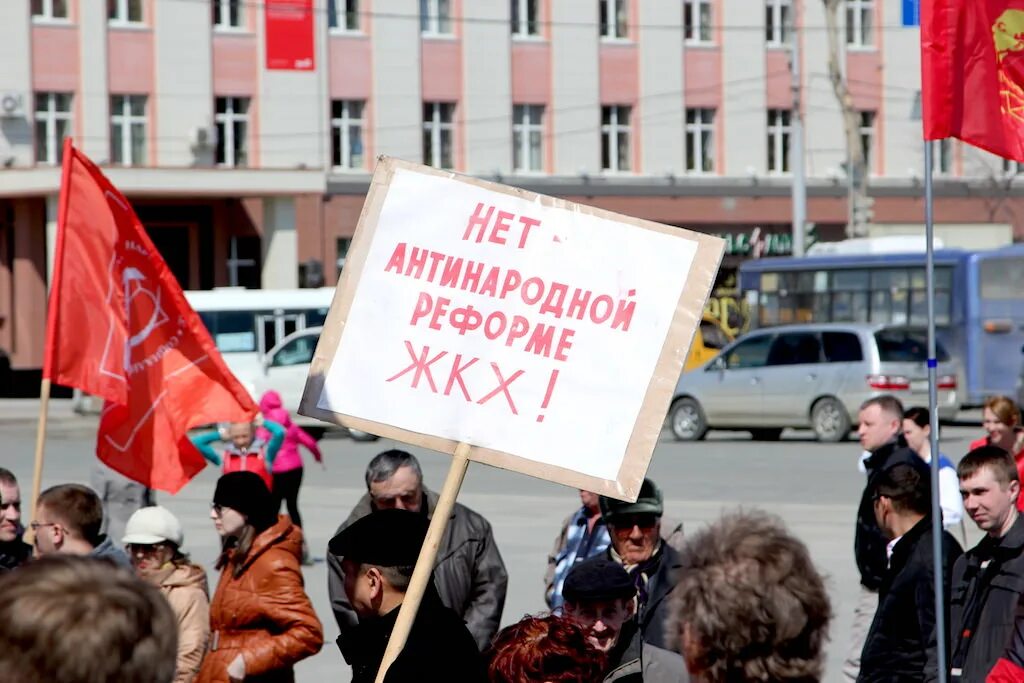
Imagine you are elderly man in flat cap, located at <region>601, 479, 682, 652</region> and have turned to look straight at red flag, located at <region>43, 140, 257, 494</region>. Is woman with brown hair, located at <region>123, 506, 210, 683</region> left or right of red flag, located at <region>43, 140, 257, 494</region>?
left

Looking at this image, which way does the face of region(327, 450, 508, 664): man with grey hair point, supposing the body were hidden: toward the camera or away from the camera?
toward the camera

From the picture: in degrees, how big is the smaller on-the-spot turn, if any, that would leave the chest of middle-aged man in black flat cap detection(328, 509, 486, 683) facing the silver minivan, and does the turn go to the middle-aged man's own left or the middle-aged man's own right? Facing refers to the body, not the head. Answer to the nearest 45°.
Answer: approximately 45° to the middle-aged man's own right

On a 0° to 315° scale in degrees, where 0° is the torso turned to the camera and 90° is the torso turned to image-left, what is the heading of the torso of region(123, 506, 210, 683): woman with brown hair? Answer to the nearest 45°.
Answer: approximately 45°

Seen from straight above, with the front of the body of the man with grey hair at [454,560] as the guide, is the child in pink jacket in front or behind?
behind

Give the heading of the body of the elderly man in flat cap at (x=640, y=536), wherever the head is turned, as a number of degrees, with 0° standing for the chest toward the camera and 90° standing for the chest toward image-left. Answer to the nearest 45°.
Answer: approximately 0°

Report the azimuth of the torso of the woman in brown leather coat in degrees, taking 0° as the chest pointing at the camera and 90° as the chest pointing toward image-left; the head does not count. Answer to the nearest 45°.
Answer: approximately 90°

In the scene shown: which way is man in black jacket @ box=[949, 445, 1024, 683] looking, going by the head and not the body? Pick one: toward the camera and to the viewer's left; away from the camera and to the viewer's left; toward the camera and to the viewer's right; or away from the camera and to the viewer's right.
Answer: toward the camera and to the viewer's left

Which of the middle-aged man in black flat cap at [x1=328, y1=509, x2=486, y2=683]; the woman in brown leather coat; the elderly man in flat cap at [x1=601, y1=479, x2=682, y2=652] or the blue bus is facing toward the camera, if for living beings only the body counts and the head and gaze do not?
the elderly man in flat cap at [x1=601, y1=479, x2=682, y2=652]

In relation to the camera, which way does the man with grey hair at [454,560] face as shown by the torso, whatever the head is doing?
toward the camera

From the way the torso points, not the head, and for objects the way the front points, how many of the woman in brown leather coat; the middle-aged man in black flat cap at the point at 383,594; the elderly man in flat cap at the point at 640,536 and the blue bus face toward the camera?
1

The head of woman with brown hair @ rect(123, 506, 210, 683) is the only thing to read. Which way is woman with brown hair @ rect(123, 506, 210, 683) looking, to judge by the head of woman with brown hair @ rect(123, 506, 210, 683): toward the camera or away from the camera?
toward the camera

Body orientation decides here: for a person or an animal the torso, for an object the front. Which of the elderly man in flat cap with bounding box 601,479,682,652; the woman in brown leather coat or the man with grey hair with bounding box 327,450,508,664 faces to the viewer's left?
the woman in brown leather coat

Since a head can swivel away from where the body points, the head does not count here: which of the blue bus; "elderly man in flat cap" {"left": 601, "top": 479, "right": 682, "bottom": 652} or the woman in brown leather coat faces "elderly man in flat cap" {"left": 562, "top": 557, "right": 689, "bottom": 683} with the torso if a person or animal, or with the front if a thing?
"elderly man in flat cap" {"left": 601, "top": 479, "right": 682, "bottom": 652}

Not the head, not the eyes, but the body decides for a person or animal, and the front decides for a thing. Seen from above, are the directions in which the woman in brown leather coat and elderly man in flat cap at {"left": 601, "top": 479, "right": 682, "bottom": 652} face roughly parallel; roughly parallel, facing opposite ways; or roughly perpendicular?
roughly perpendicular

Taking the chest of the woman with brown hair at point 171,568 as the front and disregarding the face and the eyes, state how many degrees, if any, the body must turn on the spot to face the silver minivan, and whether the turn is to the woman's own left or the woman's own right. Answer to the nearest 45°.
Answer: approximately 180°
